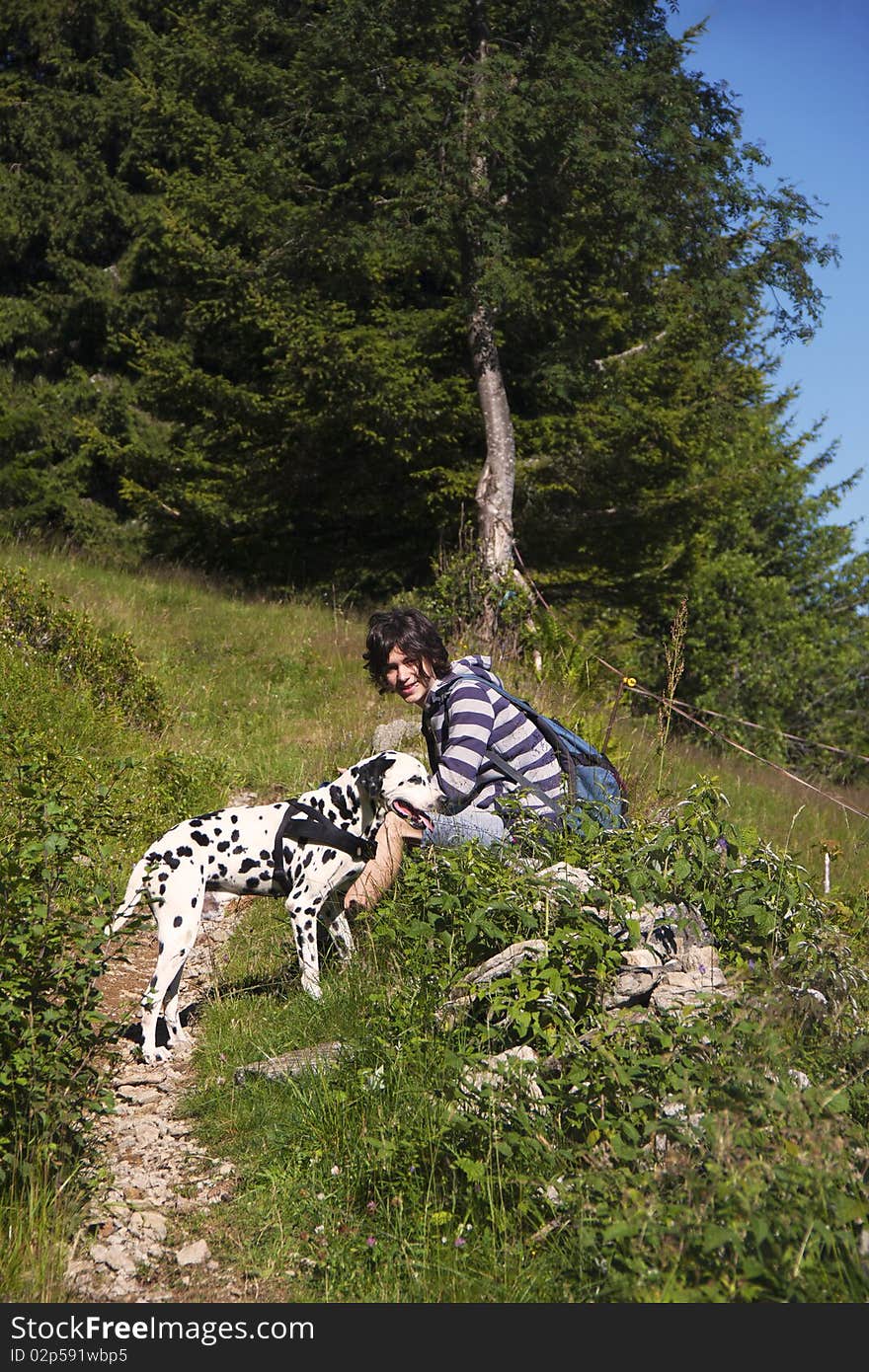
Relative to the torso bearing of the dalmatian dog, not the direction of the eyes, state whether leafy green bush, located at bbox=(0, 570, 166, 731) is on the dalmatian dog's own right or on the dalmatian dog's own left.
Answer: on the dalmatian dog's own left

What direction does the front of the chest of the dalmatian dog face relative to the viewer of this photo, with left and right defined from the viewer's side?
facing to the right of the viewer

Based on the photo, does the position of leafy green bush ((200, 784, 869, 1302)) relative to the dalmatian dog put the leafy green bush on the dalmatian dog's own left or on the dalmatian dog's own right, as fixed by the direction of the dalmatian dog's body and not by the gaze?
on the dalmatian dog's own right

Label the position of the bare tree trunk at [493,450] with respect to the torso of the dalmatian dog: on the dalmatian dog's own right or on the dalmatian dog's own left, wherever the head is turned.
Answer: on the dalmatian dog's own left

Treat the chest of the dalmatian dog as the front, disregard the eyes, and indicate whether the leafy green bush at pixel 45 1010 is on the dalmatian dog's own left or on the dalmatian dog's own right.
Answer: on the dalmatian dog's own right

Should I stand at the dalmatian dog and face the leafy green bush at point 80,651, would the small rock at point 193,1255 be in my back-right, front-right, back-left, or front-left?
back-left

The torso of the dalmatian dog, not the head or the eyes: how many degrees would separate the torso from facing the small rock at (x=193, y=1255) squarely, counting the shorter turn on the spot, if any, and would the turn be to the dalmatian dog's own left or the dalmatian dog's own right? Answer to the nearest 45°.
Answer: approximately 90° to the dalmatian dog's own right
